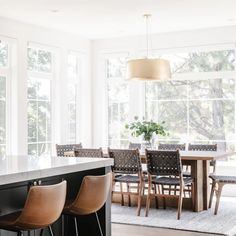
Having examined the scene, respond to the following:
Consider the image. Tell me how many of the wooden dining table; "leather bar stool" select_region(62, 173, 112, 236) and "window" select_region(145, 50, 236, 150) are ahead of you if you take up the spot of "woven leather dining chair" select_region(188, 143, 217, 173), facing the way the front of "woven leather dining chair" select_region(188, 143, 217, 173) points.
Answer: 2

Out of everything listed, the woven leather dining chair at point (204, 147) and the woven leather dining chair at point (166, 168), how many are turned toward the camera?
1

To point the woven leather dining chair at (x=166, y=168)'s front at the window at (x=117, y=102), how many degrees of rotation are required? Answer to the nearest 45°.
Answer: approximately 45° to its left

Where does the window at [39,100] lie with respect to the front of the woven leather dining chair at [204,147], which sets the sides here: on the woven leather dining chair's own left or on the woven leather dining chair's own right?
on the woven leather dining chair's own right

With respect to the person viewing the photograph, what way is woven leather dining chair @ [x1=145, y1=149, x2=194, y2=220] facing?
facing away from the viewer and to the right of the viewer

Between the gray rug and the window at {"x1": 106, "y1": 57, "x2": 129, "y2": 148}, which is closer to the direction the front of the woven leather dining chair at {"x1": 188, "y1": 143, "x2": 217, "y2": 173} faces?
the gray rug

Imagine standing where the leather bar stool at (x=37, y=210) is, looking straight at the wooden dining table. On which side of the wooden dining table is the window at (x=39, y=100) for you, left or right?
left

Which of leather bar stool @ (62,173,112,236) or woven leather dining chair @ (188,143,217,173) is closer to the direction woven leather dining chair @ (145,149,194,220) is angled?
the woven leather dining chair

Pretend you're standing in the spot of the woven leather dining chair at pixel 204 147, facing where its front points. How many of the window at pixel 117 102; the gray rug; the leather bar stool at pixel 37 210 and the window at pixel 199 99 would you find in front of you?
2
